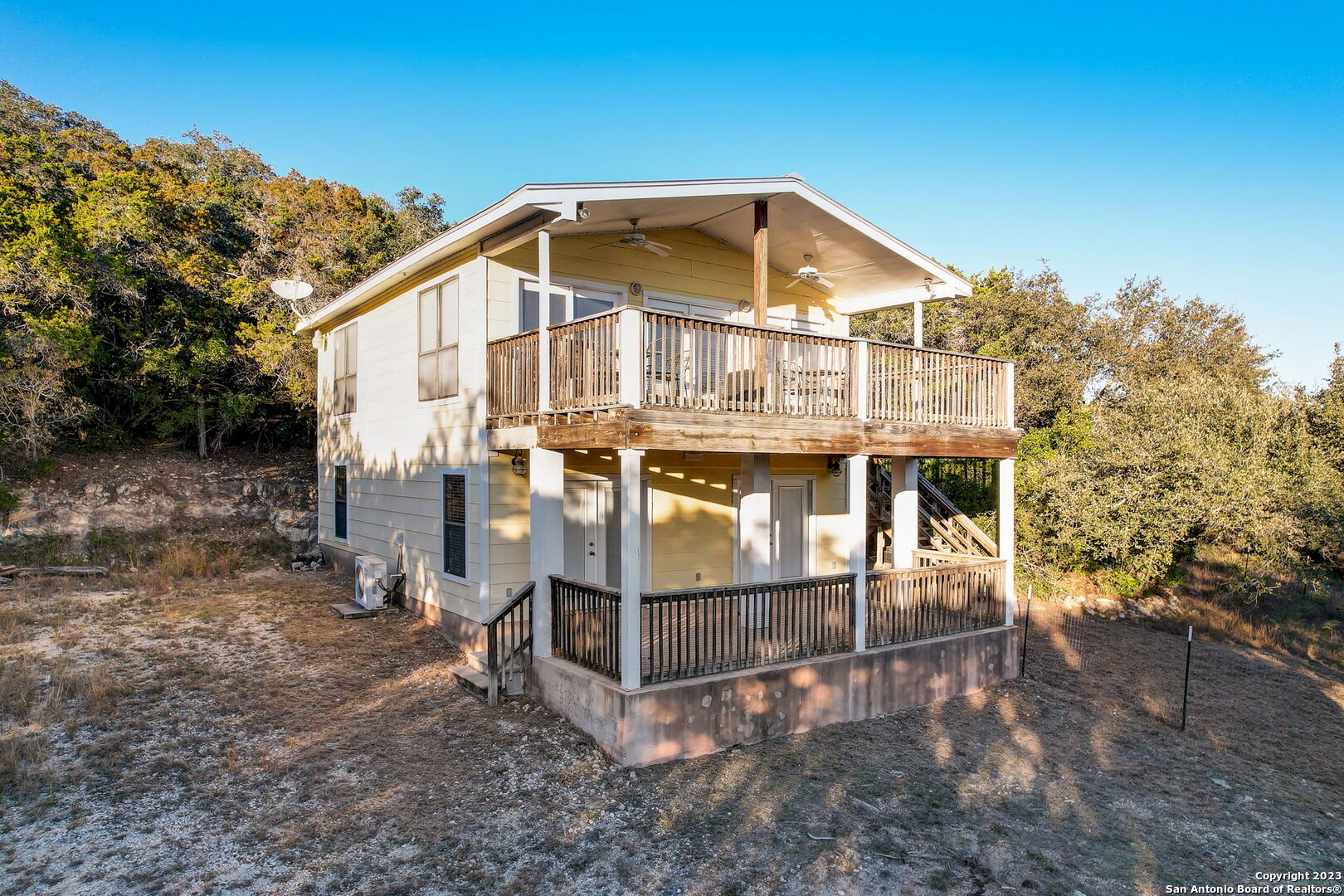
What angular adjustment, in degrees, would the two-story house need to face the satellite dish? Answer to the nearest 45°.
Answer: approximately 180°

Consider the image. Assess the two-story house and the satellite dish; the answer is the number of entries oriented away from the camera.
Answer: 0
